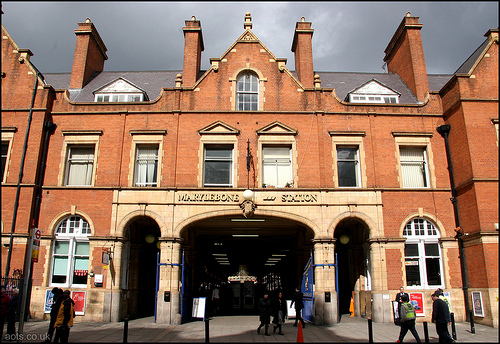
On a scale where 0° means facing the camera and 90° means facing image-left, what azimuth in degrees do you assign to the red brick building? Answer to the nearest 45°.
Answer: approximately 0°

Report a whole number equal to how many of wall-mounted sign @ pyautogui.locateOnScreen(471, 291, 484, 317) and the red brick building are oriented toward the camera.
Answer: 2

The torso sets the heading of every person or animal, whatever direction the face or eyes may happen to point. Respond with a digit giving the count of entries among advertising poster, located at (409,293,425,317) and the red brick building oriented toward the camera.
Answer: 2

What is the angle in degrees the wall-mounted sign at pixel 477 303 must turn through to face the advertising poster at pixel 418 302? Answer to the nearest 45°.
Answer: approximately 90° to its right

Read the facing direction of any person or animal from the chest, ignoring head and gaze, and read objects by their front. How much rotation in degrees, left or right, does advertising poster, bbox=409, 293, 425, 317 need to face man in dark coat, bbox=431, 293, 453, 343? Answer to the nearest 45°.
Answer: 0° — it already faces them

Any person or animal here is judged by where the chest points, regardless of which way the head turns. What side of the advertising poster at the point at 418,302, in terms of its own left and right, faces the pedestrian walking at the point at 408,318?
front

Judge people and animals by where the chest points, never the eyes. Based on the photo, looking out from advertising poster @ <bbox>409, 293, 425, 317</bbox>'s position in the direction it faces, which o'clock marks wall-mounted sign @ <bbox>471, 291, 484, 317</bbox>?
The wall-mounted sign is roughly at 9 o'clock from the advertising poster.

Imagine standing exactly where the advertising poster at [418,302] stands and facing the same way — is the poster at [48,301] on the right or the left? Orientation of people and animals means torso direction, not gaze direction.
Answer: on its right

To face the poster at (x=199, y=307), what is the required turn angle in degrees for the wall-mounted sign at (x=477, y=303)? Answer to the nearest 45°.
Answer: approximately 90° to its right

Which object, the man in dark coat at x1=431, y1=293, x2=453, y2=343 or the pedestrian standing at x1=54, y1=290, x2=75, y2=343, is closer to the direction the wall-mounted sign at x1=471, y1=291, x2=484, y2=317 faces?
the man in dark coat
